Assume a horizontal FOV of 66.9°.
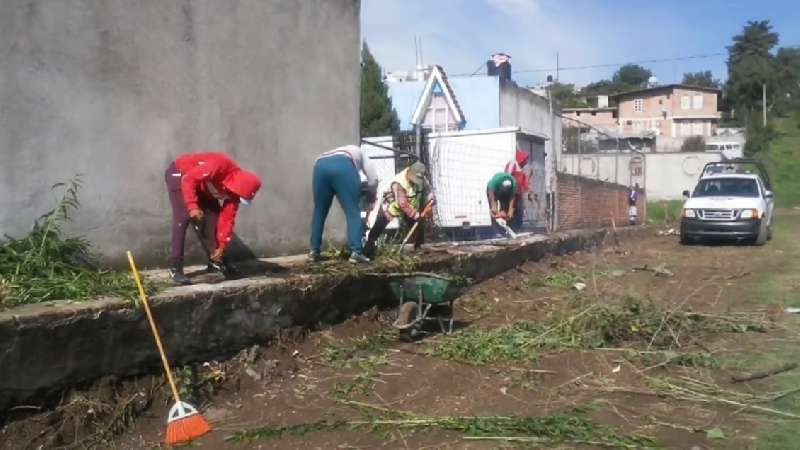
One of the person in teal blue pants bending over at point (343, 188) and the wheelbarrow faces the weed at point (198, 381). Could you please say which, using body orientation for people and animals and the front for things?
the wheelbarrow

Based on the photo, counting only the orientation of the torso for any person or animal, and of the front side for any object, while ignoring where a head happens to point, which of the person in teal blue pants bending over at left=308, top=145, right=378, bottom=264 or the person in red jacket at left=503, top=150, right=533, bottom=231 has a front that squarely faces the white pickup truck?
the person in teal blue pants bending over

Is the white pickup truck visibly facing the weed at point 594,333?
yes

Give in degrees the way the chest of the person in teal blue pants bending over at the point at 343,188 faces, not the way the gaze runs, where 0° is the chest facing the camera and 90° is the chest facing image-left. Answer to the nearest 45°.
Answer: approximately 225°

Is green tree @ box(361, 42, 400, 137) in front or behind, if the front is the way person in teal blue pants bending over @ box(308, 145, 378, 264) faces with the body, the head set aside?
in front

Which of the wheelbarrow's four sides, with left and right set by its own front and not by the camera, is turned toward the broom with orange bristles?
front

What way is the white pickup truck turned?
toward the camera

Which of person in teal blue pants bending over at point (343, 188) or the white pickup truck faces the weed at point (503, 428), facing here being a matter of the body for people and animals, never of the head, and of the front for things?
the white pickup truck

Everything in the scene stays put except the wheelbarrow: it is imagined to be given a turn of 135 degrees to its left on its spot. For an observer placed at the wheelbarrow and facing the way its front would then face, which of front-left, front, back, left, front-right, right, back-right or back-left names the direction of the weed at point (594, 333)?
front

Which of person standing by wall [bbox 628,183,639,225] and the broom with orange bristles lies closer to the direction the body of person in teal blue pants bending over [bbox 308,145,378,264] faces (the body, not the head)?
the person standing by wall
